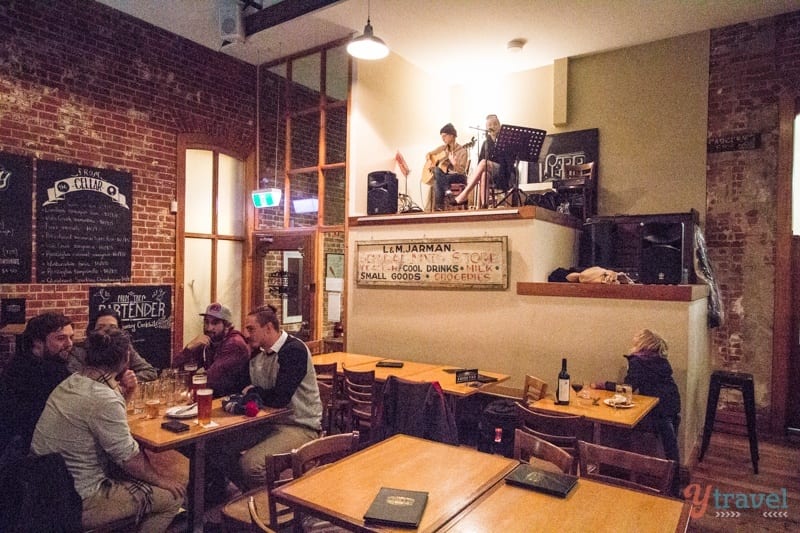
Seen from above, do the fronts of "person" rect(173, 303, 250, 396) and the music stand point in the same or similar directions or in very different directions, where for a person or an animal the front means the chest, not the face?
very different directions

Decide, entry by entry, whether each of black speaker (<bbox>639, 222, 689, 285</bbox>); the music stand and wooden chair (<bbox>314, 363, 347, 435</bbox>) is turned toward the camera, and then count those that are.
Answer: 1

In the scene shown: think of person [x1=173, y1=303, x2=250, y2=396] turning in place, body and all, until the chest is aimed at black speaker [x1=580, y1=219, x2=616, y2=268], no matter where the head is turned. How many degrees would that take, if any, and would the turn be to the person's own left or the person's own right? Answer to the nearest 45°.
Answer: approximately 135° to the person's own left

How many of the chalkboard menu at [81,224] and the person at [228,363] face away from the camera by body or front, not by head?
0

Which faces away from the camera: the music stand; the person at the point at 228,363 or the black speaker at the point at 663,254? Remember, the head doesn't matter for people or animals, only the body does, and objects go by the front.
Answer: the music stand

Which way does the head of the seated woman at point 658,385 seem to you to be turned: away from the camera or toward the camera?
away from the camera

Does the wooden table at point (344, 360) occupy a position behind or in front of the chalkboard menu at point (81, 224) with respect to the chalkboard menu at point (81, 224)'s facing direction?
in front

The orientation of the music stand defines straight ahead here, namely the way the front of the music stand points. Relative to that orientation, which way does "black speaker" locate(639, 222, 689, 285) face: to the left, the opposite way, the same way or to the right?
the opposite way

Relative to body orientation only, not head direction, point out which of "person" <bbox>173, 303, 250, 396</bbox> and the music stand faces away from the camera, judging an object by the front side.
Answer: the music stand

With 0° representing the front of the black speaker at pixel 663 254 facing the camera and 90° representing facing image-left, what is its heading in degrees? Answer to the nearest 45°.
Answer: approximately 0°

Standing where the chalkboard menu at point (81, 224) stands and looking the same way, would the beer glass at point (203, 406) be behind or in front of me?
in front
